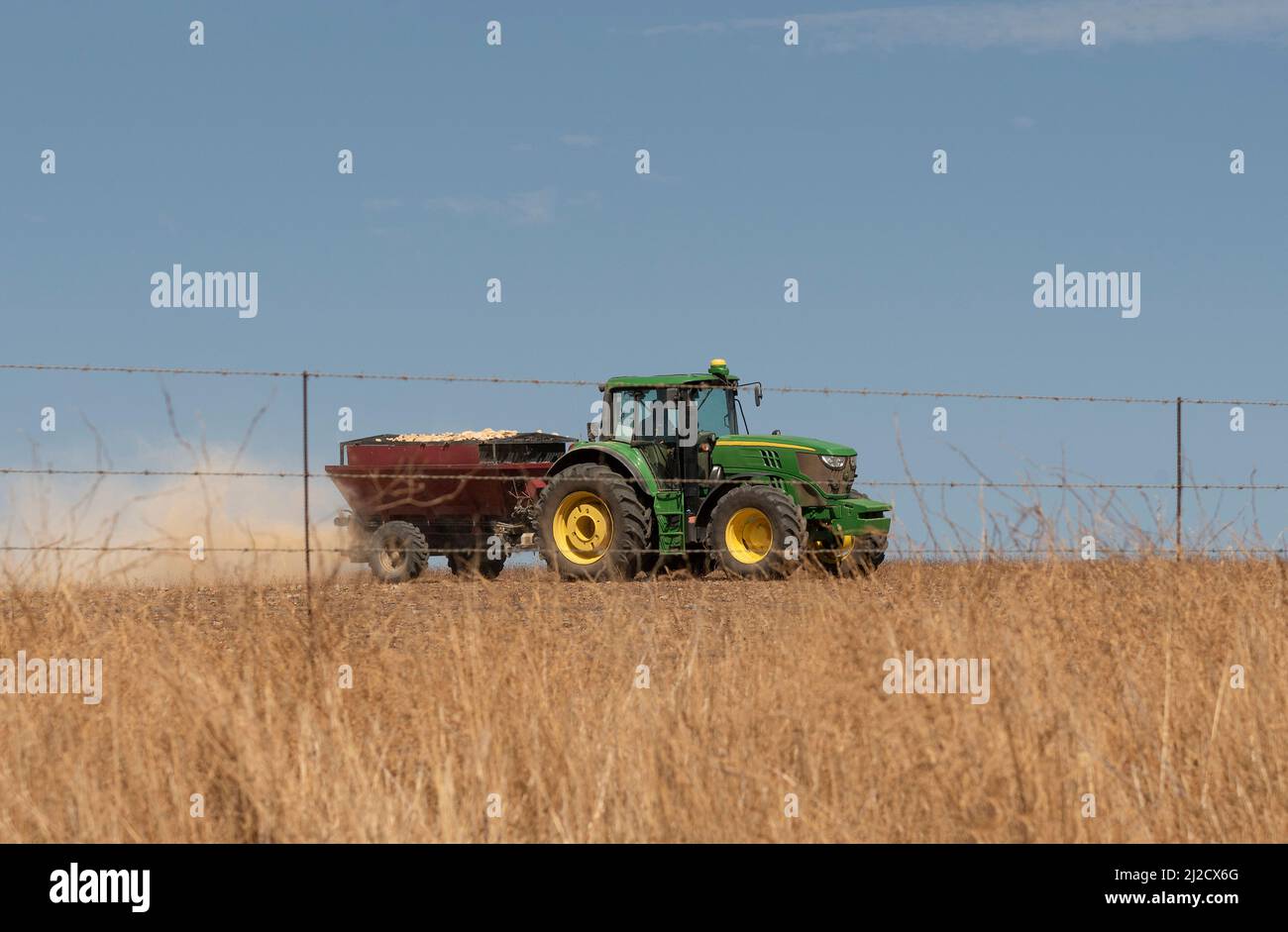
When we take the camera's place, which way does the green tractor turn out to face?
facing the viewer and to the right of the viewer

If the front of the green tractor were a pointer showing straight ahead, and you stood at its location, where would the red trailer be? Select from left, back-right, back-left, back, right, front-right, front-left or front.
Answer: back
